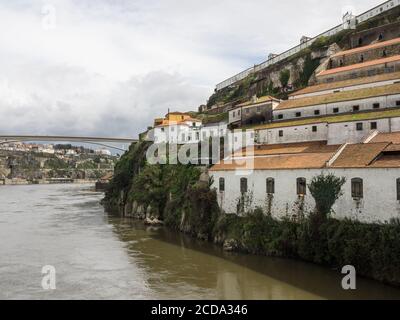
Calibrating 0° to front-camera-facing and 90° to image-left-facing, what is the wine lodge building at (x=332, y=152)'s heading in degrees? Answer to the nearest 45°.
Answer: approximately 45°
